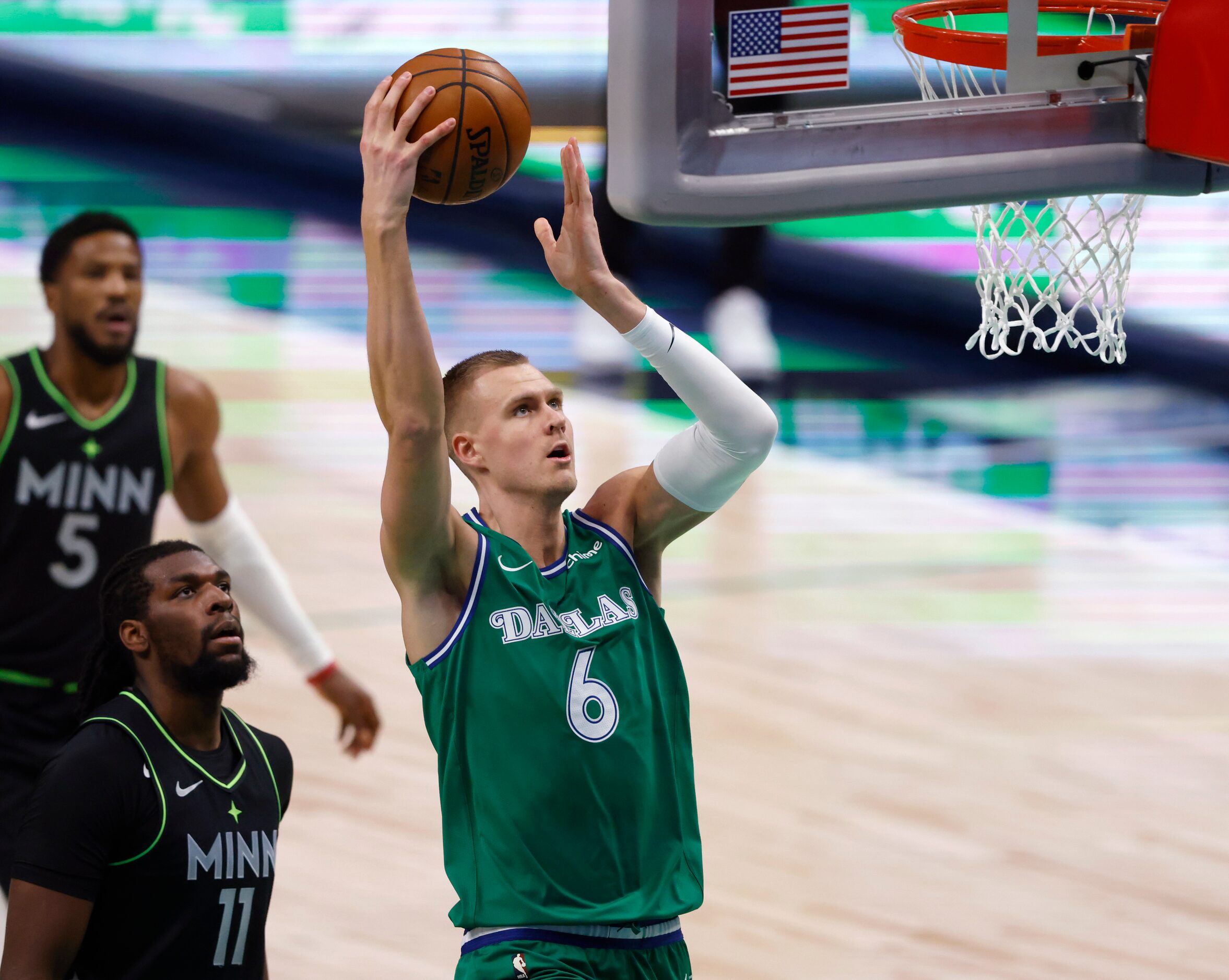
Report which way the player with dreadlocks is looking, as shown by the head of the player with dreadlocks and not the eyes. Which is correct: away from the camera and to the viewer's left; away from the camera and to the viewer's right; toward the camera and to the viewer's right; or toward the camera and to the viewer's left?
toward the camera and to the viewer's right

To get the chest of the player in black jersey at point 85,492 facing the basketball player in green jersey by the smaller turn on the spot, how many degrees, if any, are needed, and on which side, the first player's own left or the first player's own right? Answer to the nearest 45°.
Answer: approximately 45° to the first player's own left

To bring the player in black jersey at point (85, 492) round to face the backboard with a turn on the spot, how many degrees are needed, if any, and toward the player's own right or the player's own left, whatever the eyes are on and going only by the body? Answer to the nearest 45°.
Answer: approximately 45° to the player's own left

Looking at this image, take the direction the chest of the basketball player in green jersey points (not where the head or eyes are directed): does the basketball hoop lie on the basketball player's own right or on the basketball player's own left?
on the basketball player's own left

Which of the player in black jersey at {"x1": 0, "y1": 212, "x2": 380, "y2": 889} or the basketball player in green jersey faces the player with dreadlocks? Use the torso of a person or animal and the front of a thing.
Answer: the player in black jersey
